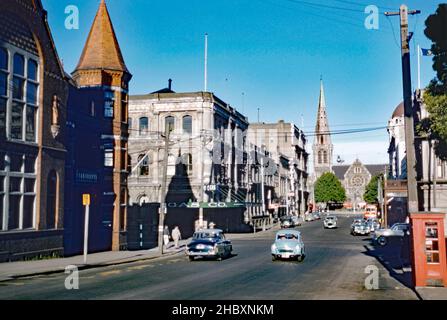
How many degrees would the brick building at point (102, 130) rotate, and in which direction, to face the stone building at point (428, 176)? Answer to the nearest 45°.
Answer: approximately 45° to its left

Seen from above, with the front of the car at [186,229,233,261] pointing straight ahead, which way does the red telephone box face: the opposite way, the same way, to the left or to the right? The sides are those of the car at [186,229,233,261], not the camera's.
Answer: the opposite way

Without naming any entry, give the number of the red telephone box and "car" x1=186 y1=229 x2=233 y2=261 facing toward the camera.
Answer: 1

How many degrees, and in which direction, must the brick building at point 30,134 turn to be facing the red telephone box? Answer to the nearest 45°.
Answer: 0° — it already faces it

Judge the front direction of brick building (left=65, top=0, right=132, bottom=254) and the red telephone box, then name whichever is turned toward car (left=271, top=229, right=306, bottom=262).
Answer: the brick building

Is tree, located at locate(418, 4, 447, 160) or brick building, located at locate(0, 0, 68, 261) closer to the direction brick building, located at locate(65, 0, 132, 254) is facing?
the tree

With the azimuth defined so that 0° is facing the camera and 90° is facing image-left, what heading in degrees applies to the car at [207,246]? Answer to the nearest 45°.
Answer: approximately 225°

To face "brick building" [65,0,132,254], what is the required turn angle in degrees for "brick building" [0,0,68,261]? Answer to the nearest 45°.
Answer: approximately 90° to its left

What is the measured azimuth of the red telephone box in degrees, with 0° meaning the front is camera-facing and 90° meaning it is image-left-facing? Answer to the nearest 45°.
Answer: approximately 0°

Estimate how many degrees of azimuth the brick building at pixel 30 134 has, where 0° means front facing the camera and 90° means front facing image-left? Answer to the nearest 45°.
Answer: approximately 315°

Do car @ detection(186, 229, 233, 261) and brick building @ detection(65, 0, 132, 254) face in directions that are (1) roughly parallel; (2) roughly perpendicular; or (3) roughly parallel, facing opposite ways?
roughly perpendicular
